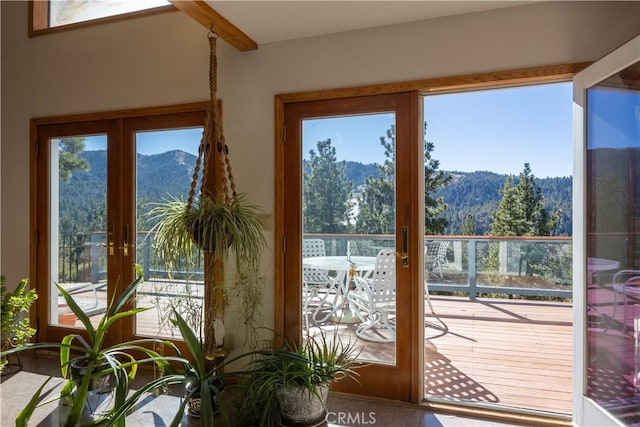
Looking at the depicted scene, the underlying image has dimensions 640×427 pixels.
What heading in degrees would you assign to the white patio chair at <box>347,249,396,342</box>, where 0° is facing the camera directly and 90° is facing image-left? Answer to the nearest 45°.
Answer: approximately 135°

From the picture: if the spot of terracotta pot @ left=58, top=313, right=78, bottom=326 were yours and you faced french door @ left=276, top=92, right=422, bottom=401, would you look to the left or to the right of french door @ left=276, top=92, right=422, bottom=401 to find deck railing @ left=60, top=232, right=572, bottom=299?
left

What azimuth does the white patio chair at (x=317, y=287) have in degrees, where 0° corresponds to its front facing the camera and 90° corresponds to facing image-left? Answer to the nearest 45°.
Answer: approximately 315°

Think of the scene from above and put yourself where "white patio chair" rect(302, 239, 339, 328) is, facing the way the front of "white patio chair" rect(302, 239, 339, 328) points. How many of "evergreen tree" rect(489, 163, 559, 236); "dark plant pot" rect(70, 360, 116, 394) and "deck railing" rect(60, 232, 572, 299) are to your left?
2

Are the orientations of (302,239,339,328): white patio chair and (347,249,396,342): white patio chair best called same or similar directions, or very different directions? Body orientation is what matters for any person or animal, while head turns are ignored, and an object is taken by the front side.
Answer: very different directions

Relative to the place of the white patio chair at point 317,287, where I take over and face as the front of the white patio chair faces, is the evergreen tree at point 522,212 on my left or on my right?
on my left

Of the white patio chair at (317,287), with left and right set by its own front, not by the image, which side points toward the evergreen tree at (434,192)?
left
